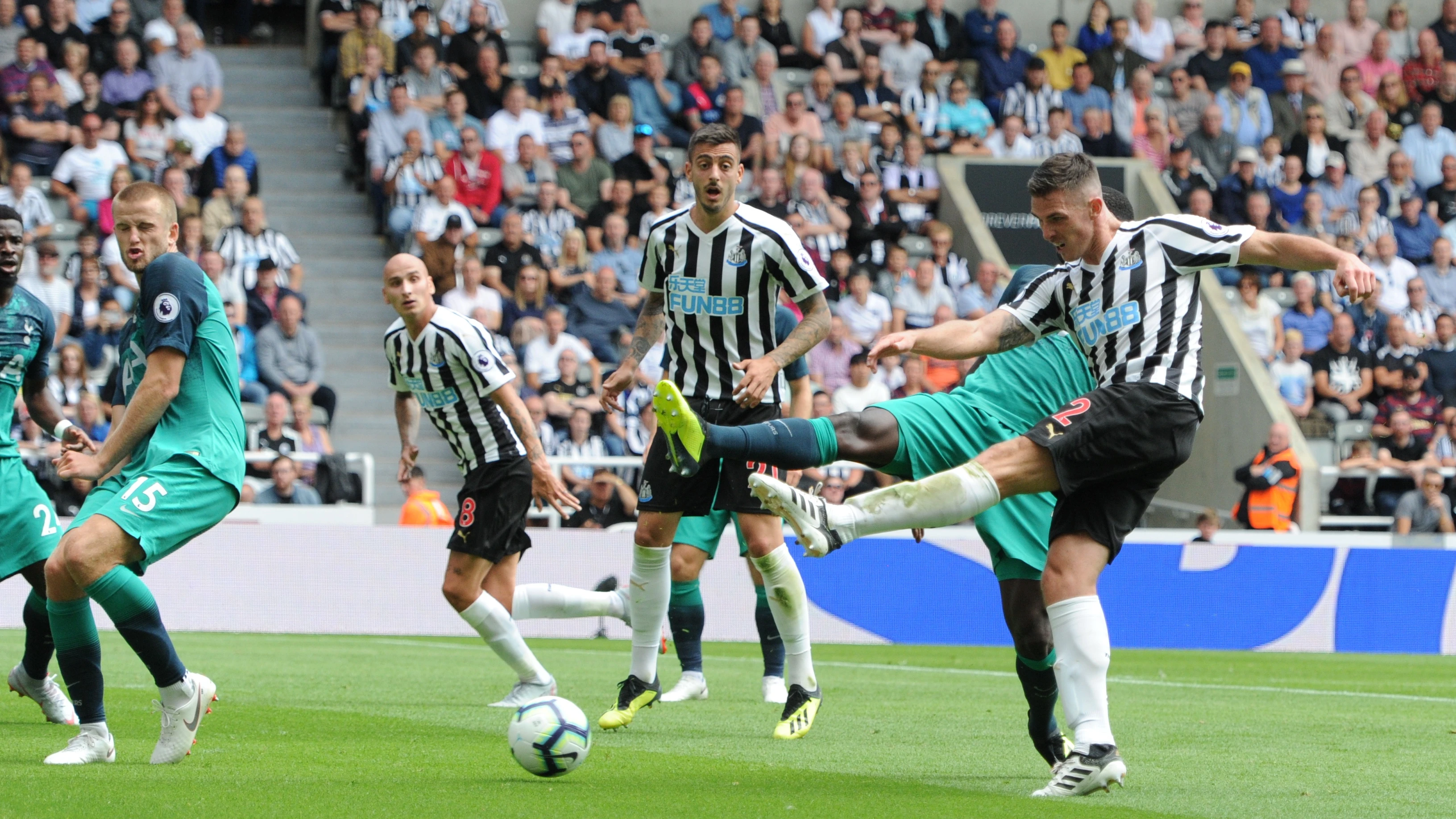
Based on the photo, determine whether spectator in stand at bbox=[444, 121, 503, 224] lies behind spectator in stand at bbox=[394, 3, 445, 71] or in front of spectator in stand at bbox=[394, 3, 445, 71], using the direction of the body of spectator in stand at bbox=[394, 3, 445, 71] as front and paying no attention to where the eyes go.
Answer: in front

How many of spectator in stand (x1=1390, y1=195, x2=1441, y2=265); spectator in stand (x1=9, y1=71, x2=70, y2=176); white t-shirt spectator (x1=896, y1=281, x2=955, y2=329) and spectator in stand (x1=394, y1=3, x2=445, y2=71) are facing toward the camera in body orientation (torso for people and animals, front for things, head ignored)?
4

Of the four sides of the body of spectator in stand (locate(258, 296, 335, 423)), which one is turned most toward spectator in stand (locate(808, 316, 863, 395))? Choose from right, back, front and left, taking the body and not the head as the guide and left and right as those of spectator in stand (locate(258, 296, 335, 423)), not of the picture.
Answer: left

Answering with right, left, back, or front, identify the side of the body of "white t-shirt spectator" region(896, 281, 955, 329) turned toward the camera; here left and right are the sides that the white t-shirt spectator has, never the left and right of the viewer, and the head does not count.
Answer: front

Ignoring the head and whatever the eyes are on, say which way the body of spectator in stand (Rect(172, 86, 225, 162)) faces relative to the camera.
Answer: toward the camera

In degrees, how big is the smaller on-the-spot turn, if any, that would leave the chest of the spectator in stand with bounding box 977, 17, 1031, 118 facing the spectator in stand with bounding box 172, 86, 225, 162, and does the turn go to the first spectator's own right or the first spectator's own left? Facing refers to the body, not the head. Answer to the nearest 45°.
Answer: approximately 45° to the first spectator's own right

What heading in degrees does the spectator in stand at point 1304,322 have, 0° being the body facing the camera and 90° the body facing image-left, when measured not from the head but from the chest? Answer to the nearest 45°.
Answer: approximately 0°

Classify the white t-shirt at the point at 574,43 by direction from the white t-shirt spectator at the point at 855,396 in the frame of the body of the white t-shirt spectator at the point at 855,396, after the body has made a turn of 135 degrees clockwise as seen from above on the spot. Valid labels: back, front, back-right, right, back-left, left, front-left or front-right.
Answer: front

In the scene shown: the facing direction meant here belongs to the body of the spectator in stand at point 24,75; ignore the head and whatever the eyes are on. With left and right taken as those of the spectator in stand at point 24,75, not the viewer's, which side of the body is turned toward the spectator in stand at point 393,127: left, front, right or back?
left

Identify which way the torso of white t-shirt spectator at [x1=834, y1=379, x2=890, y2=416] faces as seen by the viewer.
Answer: toward the camera

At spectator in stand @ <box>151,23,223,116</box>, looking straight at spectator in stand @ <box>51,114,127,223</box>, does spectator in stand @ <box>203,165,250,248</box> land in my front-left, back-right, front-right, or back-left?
front-left

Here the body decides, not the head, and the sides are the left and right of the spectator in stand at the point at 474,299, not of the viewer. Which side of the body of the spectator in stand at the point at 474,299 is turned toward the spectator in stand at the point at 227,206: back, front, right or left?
right
